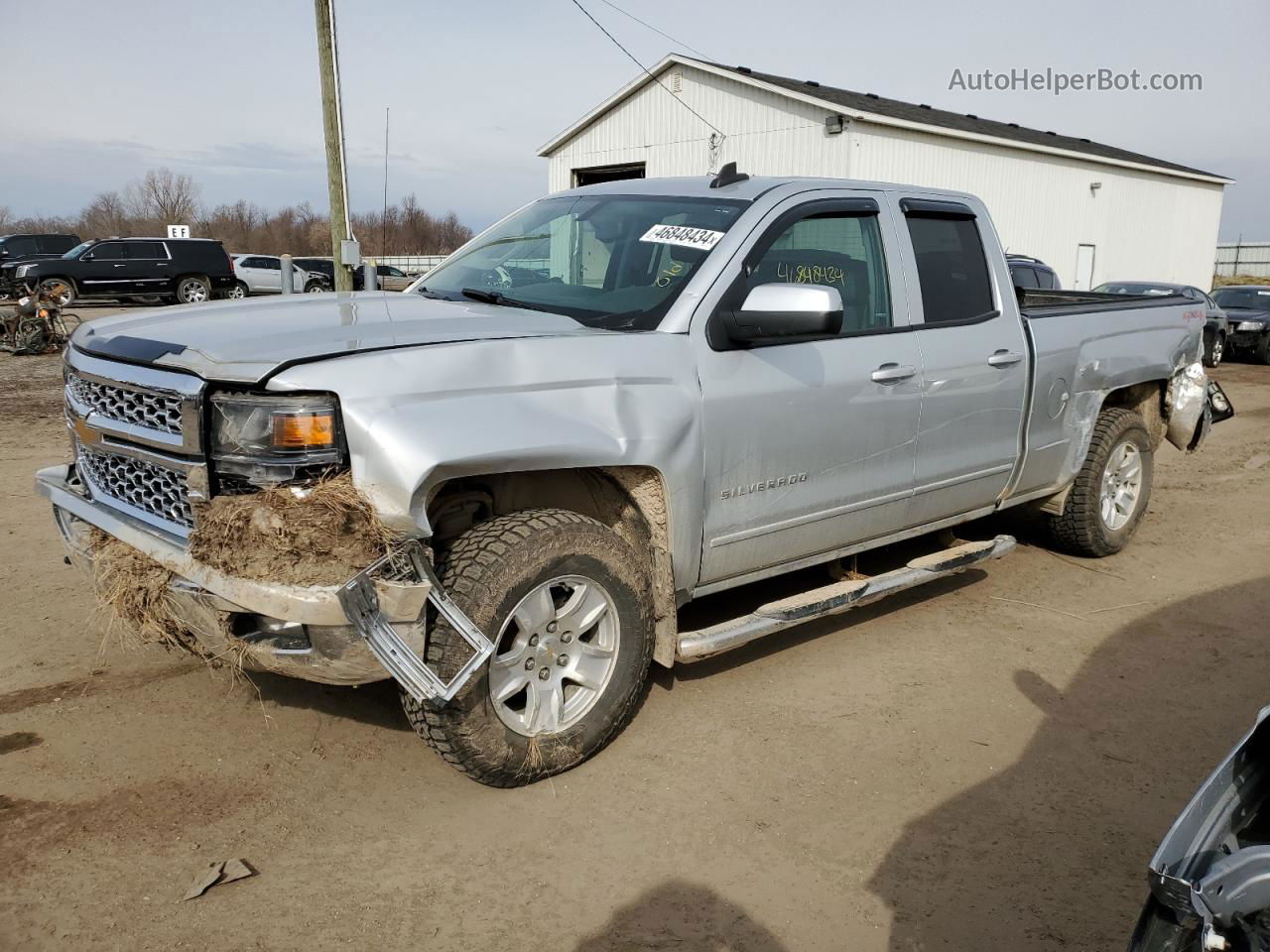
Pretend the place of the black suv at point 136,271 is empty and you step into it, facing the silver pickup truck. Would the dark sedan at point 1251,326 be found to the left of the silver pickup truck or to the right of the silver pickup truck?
left

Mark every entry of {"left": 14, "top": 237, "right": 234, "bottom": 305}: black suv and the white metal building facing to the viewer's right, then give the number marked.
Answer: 0

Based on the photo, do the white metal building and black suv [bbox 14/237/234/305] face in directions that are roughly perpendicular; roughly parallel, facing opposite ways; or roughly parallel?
roughly parallel

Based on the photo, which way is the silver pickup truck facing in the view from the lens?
facing the viewer and to the left of the viewer

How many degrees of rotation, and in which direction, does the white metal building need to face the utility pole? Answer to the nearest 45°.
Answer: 0° — it already faces it

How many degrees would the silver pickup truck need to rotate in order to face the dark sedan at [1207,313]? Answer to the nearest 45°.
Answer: approximately 180°

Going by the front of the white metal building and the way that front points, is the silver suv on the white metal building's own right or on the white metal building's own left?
on the white metal building's own right

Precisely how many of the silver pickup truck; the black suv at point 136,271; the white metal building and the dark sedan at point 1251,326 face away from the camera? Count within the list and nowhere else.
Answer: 0

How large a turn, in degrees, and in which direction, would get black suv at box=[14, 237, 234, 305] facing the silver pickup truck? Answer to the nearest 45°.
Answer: approximately 90° to its left

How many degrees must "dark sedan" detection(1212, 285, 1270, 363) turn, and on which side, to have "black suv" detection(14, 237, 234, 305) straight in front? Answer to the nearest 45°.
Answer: approximately 45° to its right

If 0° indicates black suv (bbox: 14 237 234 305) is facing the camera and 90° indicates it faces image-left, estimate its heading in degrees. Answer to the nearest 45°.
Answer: approximately 90°

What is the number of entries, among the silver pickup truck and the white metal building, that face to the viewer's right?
0

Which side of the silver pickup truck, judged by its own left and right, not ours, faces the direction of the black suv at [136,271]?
right
